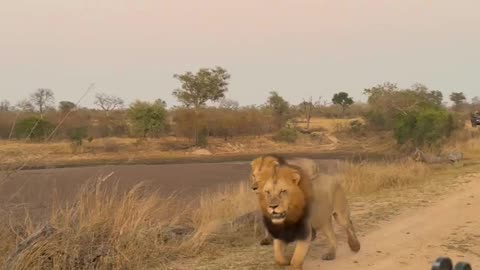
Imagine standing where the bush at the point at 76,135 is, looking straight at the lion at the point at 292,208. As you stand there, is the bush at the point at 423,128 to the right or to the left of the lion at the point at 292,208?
left

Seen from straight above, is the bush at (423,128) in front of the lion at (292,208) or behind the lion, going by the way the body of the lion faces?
behind

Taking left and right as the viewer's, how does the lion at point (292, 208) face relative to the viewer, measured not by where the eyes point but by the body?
facing the viewer and to the left of the viewer

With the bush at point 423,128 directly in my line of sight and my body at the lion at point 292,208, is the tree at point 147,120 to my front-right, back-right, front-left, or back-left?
front-left

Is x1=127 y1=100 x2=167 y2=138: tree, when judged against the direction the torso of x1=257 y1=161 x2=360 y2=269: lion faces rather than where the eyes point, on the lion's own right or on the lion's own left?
on the lion's own right

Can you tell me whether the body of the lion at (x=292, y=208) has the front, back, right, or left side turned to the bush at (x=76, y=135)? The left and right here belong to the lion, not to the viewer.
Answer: right
